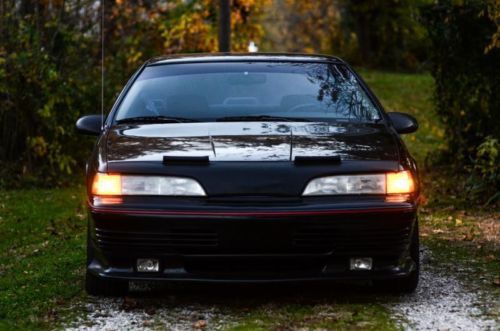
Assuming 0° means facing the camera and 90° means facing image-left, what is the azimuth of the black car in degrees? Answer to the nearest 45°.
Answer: approximately 0°

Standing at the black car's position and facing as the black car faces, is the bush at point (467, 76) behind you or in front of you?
behind
